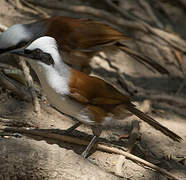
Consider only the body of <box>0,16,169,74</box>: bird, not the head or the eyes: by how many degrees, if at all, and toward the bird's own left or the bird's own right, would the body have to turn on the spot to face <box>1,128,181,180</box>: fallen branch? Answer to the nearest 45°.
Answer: approximately 90° to the bird's own left

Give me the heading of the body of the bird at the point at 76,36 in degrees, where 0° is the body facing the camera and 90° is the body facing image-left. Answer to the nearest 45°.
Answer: approximately 90°

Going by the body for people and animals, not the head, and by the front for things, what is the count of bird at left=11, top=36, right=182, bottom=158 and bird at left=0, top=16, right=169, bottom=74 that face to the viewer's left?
2

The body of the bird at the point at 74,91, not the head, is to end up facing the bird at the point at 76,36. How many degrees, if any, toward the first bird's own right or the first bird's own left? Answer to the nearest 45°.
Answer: approximately 90° to the first bird's own right

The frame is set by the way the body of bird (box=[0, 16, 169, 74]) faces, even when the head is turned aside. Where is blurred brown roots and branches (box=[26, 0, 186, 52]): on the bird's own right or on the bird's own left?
on the bird's own right

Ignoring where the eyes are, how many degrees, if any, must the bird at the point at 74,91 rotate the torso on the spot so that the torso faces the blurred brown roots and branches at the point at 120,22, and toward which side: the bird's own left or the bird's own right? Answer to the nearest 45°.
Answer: approximately 90° to the bird's own right

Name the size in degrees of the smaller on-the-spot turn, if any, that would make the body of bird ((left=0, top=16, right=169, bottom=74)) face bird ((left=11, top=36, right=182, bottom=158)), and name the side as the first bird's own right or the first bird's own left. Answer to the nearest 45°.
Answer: approximately 90° to the first bird's own left

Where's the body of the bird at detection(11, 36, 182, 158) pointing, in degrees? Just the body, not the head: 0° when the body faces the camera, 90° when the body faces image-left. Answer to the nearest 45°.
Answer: approximately 90°
